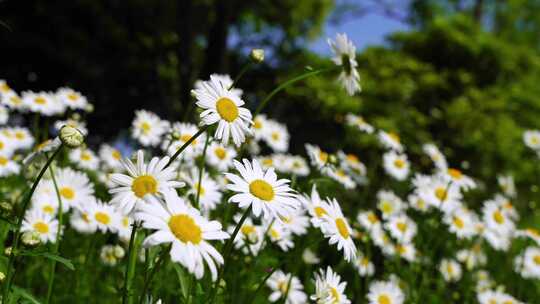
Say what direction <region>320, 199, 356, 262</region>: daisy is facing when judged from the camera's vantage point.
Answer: facing the viewer and to the right of the viewer

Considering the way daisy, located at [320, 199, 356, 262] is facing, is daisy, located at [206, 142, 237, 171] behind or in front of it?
behind

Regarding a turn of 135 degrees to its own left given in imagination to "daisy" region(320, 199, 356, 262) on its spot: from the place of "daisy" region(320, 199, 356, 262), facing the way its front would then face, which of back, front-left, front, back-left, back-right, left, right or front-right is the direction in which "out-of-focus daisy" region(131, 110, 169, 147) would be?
front-left

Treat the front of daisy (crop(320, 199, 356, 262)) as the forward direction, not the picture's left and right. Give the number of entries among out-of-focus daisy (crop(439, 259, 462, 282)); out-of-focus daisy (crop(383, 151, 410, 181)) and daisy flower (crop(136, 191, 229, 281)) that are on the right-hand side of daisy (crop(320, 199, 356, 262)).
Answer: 1
